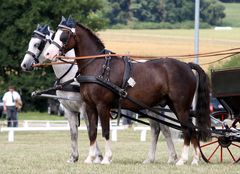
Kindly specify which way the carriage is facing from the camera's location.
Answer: facing to the left of the viewer

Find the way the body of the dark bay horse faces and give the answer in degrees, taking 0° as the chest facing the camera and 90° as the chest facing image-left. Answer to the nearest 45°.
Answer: approximately 90°

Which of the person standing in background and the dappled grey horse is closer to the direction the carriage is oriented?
the dappled grey horse

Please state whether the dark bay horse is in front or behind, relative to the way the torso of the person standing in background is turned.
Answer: in front

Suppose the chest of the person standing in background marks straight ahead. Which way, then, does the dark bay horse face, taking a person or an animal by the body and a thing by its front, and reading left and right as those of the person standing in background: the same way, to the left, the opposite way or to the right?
to the right

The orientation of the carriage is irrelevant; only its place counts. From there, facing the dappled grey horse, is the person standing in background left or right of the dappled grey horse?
right

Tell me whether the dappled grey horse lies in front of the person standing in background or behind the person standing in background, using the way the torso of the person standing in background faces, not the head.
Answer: in front

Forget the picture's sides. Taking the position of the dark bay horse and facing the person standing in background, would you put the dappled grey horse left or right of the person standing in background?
left

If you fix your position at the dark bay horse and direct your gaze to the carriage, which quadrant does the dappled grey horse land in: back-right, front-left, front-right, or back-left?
back-left

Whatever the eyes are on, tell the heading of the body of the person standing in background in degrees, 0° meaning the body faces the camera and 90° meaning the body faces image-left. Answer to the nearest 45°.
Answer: approximately 0°

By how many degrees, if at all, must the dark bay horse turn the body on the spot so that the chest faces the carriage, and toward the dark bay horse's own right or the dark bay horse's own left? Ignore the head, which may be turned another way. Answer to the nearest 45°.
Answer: approximately 180°
